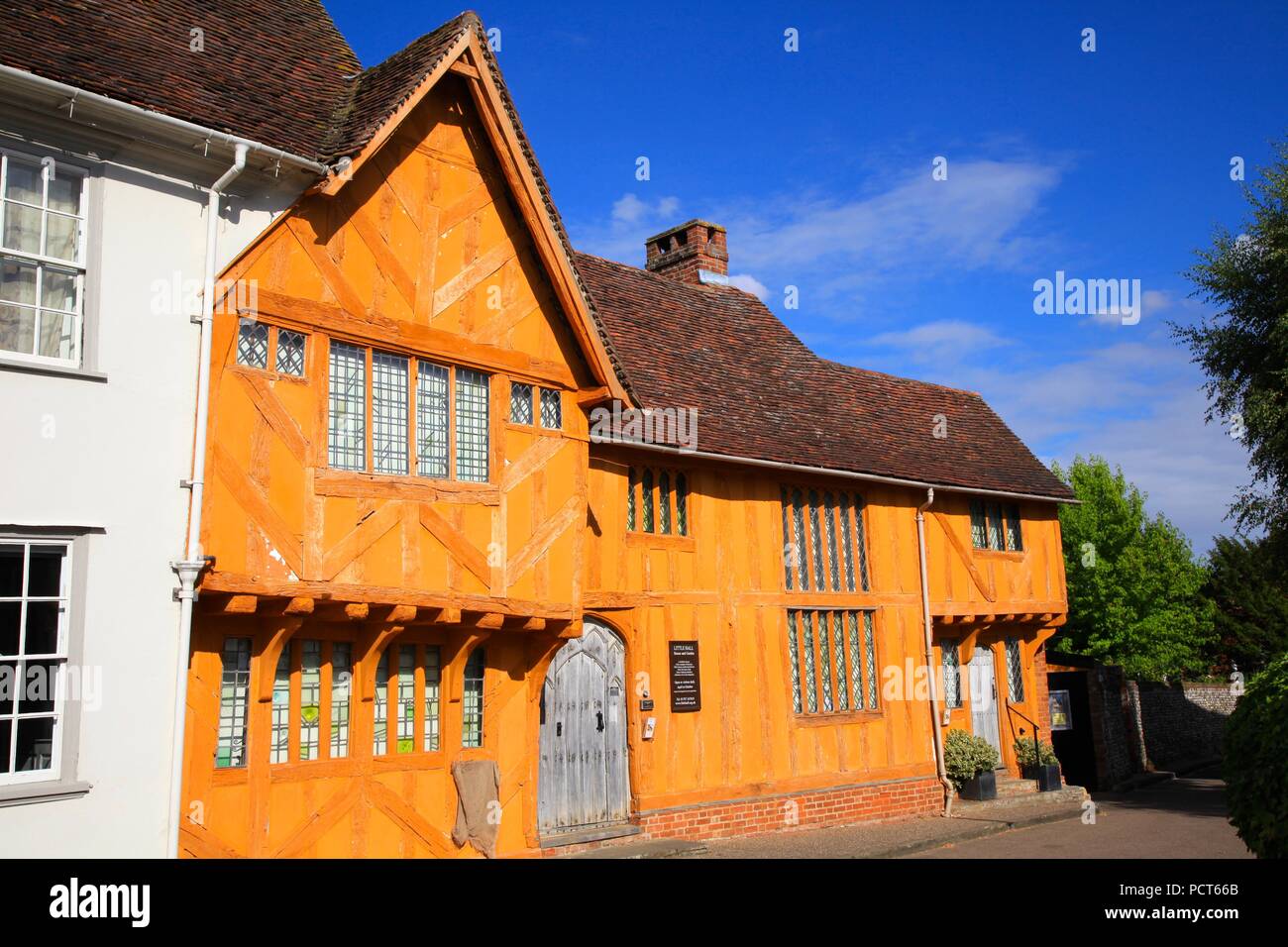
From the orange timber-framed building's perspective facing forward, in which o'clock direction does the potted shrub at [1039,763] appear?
The potted shrub is roughly at 9 o'clock from the orange timber-framed building.

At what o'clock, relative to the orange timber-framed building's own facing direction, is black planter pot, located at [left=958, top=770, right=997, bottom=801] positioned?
The black planter pot is roughly at 9 o'clock from the orange timber-framed building.

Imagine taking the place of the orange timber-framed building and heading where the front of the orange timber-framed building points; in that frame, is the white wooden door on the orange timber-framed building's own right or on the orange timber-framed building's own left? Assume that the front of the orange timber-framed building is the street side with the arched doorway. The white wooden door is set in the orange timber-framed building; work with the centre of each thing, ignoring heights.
on the orange timber-framed building's own left

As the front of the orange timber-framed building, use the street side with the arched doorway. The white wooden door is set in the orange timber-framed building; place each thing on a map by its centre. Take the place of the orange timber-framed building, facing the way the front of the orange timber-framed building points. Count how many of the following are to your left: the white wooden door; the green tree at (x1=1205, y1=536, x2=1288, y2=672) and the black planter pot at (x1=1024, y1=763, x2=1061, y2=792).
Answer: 3

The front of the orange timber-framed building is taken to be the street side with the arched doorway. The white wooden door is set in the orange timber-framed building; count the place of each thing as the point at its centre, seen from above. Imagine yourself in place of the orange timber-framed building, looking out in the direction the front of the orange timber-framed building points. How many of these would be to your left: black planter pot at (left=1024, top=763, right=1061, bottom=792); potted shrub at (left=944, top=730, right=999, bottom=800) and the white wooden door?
3

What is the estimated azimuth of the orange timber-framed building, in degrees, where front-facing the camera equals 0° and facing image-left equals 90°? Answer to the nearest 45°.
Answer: approximately 315°

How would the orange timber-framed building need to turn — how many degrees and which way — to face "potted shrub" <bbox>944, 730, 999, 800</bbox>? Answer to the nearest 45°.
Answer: approximately 90° to its left

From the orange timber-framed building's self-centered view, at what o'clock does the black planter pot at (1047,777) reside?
The black planter pot is roughly at 9 o'clock from the orange timber-framed building.
